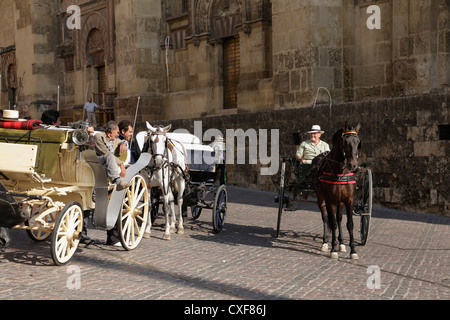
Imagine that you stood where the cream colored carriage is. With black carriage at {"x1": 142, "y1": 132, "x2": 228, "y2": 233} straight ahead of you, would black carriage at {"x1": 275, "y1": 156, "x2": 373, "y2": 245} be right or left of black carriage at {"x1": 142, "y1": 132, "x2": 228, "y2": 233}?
right

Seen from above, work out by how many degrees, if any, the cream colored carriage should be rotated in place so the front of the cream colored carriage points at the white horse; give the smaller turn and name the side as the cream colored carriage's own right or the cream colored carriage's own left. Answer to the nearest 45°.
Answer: approximately 180°

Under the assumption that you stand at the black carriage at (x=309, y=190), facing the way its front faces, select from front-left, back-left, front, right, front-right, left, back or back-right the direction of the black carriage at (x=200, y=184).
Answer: back-right

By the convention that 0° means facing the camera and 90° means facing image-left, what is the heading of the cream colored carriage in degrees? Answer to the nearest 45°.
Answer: approximately 45°

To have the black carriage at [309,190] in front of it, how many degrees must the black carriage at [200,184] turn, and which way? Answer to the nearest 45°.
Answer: approximately 90° to its left

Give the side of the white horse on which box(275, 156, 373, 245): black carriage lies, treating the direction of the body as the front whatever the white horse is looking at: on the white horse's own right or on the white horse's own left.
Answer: on the white horse's own left

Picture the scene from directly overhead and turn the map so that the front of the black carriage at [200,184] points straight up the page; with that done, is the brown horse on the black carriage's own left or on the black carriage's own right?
on the black carriage's own left

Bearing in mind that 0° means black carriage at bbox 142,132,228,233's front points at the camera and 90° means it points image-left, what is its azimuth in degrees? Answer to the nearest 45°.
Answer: approximately 45°

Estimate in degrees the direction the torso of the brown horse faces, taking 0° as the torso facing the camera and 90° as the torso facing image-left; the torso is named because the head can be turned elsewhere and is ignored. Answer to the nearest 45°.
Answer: approximately 315°
